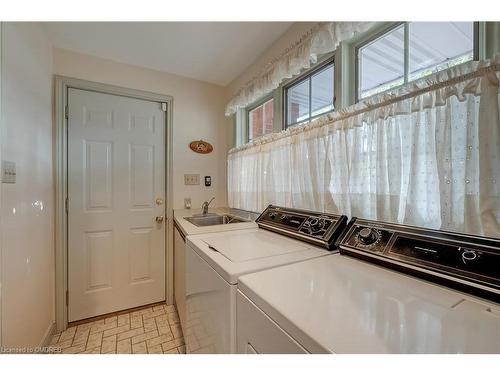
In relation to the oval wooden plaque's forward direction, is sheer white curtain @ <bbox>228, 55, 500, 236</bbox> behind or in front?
in front

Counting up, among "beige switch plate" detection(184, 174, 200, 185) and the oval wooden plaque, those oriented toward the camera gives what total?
2

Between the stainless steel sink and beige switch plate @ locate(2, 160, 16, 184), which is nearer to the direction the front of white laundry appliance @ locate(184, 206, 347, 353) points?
the beige switch plate

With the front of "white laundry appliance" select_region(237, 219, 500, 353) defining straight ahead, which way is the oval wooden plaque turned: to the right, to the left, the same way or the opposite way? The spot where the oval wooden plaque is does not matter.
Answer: to the left

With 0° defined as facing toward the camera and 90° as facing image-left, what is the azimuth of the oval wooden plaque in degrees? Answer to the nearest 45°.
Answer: approximately 0°

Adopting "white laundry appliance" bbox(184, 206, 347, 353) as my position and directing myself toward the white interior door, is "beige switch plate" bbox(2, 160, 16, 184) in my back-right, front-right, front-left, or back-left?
front-left

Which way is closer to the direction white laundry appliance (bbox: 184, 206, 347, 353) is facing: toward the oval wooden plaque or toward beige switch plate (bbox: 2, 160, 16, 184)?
the beige switch plate

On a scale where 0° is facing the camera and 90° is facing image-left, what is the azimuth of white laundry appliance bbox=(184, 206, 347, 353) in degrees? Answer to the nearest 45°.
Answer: approximately 45°

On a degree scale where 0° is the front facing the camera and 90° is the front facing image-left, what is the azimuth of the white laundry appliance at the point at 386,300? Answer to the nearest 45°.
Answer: approximately 45°

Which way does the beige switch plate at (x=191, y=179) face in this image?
toward the camera

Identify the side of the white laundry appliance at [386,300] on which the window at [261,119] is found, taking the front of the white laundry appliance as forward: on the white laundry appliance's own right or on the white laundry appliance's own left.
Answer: on the white laundry appliance's own right

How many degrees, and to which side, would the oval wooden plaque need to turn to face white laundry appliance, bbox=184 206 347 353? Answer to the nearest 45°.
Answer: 0° — it already faces it

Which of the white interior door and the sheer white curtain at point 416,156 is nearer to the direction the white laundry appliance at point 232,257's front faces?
the white interior door

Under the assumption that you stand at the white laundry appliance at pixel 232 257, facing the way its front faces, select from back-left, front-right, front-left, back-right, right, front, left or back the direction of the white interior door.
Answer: right

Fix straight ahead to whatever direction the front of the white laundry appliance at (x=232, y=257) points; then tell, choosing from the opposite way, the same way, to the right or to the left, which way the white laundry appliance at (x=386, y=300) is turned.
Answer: the same way
